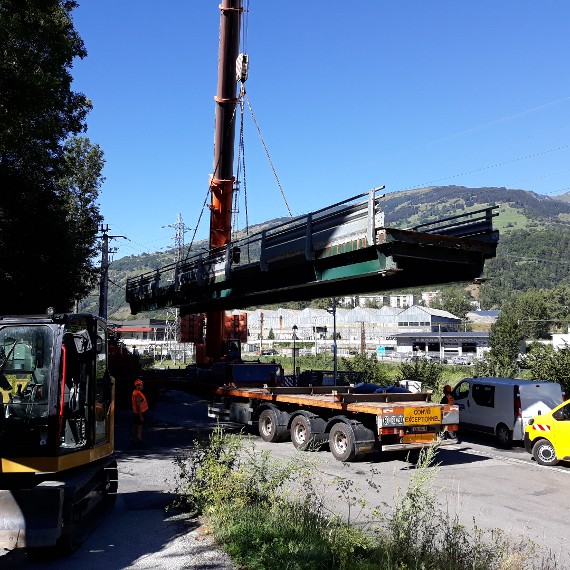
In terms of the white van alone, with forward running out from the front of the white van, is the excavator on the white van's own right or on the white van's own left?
on the white van's own left

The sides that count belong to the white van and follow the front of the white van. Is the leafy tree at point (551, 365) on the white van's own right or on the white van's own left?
on the white van's own right

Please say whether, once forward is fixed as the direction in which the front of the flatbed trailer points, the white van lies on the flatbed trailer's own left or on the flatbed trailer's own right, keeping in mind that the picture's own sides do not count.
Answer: on the flatbed trailer's own right

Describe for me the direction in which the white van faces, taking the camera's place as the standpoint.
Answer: facing away from the viewer and to the left of the viewer

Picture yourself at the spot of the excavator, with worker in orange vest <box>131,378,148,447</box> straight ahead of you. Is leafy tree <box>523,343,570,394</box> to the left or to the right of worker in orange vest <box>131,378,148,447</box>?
right

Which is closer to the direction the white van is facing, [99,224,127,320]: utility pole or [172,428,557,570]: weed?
the utility pole

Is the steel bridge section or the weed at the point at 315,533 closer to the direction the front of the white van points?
the steel bridge section

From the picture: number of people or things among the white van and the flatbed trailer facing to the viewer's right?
0

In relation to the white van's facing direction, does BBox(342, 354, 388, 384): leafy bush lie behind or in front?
in front

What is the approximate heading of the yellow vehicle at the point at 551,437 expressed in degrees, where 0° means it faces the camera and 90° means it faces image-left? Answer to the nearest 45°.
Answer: approximately 90°

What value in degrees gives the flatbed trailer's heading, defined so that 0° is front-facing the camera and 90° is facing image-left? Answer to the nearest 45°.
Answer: approximately 135°

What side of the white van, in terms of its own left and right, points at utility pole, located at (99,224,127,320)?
front

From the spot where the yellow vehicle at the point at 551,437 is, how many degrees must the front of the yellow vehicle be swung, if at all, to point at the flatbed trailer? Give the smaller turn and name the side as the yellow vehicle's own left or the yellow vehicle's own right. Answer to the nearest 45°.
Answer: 0° — it already faces it
